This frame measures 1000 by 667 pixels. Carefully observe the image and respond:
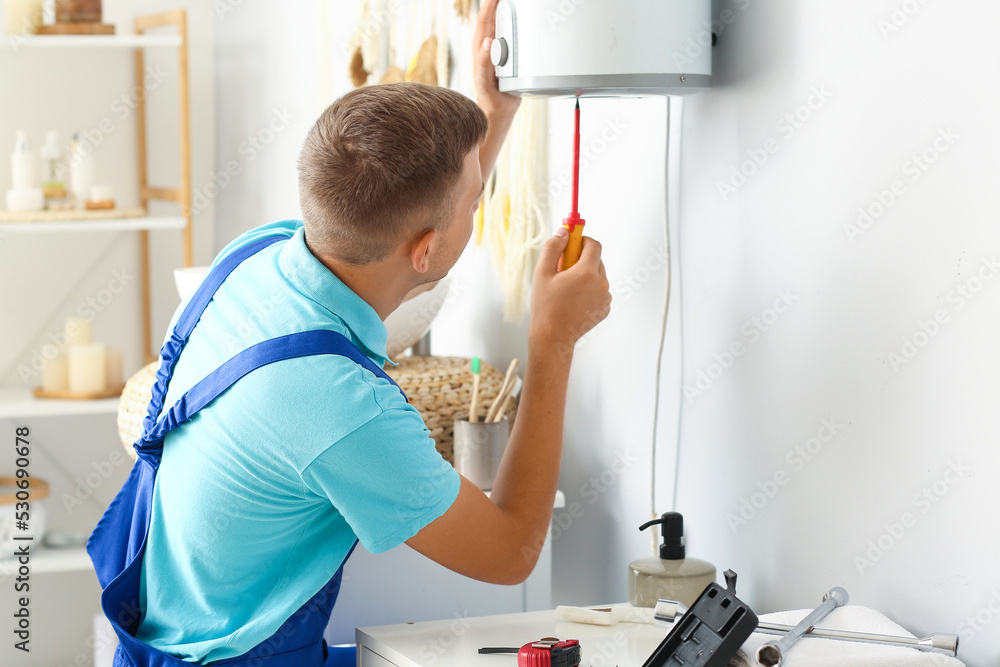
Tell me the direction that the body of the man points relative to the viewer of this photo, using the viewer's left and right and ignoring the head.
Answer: facing away from the viewer and to the right of the viewer

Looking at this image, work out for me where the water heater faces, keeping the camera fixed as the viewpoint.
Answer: facing to the left of the viewer

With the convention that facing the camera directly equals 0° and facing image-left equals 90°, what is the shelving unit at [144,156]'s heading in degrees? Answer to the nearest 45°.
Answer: approximately 0°

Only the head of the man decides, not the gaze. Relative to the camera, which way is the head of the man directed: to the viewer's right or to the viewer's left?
to the viewer's right

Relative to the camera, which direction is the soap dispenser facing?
to the viewer's left
